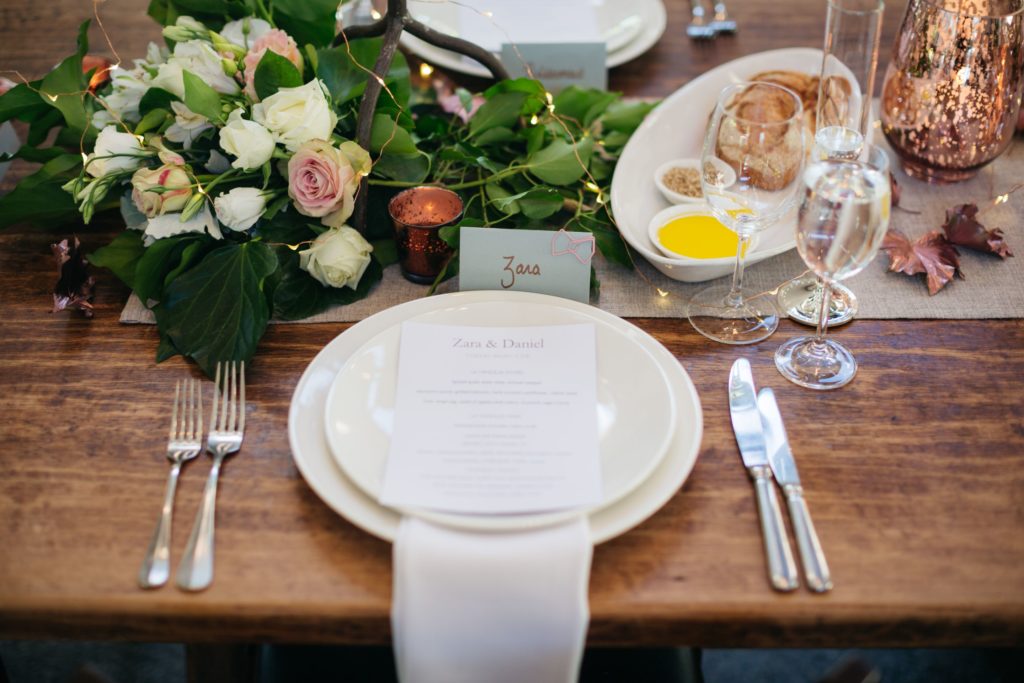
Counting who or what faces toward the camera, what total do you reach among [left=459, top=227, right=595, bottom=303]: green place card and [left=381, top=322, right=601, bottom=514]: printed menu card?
2

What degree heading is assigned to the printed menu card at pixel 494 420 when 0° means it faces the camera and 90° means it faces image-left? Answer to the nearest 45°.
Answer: approximately 0°

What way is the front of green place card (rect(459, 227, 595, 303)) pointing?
toward the camera
